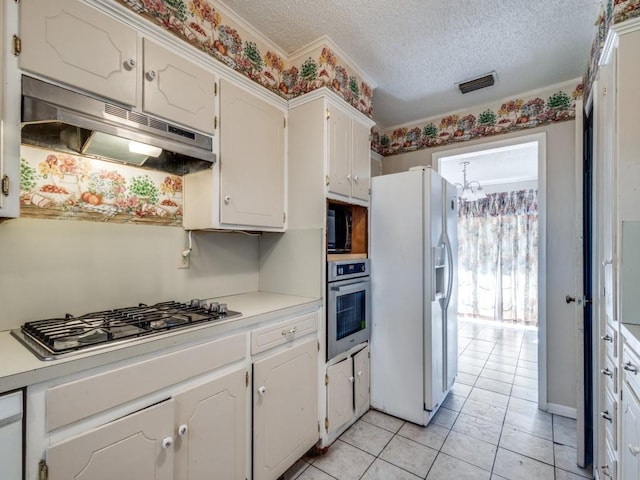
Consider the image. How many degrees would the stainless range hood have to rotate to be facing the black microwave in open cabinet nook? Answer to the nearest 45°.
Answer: approximately 45° to its left

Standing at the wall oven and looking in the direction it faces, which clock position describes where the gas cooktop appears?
The gas cooktop is roughly at 3 o'clock from the wall oven.

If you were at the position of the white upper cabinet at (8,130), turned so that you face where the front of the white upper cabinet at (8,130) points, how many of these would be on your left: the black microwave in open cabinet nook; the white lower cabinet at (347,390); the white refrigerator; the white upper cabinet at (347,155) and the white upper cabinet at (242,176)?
5

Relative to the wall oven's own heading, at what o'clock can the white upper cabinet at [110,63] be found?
The white upper cabinet is roughly at 3 o'clock from the wall oven.

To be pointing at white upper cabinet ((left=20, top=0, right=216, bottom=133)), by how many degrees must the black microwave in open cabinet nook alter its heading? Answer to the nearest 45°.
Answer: approximately 90° to its right

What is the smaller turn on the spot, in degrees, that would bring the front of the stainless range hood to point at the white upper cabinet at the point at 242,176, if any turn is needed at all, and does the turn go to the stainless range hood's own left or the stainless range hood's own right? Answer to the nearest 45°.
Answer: approximately 45° to the stainless range hood's own left

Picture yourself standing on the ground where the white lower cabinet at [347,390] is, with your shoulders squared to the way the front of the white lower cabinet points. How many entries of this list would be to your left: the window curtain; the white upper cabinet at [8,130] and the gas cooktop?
1

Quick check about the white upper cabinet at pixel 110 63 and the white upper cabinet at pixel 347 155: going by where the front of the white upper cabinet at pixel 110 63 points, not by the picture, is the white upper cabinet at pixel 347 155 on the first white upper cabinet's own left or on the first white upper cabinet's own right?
on the first white upper cabinet's own left

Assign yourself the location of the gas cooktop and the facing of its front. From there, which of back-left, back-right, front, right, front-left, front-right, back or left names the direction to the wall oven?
front-left

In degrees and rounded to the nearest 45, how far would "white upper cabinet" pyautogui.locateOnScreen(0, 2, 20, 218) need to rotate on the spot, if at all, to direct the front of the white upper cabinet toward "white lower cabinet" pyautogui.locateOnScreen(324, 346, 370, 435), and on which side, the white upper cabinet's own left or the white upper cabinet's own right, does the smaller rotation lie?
approximately 90° to the white upper cabinet's own left
